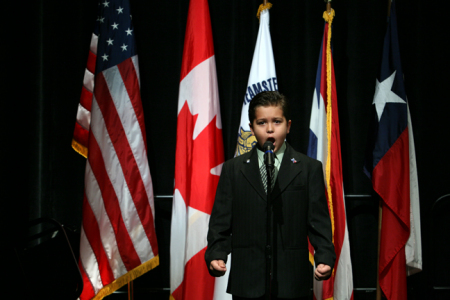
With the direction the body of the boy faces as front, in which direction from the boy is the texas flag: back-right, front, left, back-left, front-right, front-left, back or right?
back-left

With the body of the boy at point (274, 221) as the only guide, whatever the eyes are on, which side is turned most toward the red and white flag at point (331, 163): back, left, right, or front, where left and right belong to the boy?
back

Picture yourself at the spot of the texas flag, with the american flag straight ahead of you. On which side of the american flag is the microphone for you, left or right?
left

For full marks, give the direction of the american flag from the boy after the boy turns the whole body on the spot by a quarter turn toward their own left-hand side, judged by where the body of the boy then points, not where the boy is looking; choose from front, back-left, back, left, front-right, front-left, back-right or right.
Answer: back-left

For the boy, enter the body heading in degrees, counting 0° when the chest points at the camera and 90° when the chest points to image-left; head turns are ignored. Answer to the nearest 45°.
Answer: approximately 0°

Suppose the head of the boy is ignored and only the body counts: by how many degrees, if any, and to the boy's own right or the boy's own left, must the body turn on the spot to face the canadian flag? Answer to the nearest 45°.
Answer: approximately 135° to the boy's own right
